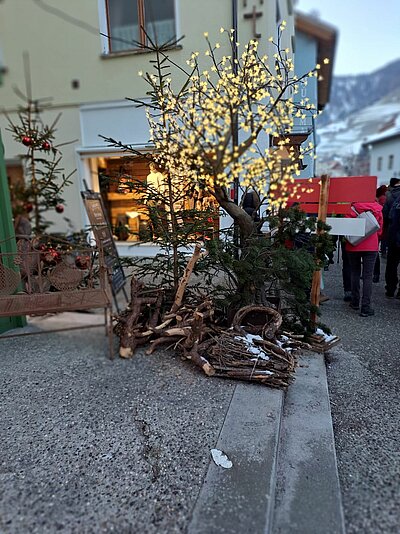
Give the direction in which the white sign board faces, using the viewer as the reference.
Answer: facing the viewer

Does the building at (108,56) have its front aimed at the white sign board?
no

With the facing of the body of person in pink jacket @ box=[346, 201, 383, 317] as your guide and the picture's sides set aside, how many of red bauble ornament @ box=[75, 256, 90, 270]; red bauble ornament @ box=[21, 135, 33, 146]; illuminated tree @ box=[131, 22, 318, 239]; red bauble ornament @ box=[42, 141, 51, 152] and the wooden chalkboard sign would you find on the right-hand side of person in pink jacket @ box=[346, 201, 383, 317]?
0

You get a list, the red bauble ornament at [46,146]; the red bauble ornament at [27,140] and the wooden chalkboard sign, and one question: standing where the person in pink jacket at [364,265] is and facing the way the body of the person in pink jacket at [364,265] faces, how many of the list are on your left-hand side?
3

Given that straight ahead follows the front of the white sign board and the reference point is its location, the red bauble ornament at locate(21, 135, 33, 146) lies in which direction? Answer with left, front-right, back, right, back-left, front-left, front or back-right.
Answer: right

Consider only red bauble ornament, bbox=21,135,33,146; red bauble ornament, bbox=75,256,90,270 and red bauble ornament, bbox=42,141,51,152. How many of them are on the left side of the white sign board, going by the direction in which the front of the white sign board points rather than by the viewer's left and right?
0

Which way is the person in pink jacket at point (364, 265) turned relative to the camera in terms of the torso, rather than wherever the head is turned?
away from the camera

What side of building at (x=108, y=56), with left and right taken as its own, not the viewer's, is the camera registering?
front

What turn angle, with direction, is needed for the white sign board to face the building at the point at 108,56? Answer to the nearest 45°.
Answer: approximately 90° to its right

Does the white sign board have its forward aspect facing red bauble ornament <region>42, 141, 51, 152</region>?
no
